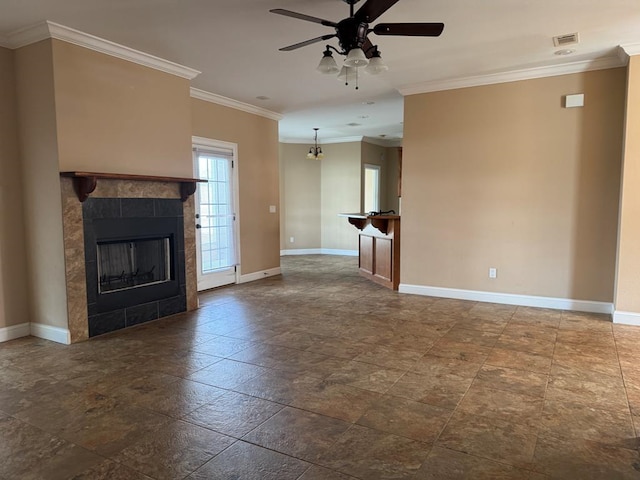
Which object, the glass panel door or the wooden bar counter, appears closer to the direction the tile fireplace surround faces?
the wooden bar counter

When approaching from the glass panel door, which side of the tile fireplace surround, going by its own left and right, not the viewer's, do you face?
left

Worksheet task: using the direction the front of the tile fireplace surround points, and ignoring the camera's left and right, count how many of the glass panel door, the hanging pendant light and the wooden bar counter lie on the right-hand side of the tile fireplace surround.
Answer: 0

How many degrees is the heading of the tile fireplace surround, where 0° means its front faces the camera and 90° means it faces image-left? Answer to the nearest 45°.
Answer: approximately 315°

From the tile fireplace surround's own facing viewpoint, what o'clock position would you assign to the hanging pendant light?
The hanging pendant light is roughly at 9 o'clock from the tile fireplace surround.

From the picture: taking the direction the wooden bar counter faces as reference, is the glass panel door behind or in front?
in front

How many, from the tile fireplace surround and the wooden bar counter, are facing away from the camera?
0

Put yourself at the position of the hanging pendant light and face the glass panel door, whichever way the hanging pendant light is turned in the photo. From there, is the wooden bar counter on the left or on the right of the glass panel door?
left

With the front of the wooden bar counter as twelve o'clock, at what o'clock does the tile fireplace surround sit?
The tile fireplace surround is roughly at 12 o'clock from the wooden bar counter.

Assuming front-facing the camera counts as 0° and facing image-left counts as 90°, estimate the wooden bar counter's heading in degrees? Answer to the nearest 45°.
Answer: approximately 45°

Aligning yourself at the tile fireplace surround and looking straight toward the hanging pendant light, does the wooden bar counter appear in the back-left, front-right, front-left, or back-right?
front-right

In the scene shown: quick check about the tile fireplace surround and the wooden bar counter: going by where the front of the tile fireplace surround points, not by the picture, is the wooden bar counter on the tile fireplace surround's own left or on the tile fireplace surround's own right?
on the tile fireplace surround's own left

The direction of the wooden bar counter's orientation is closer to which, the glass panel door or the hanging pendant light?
the glass panel door
